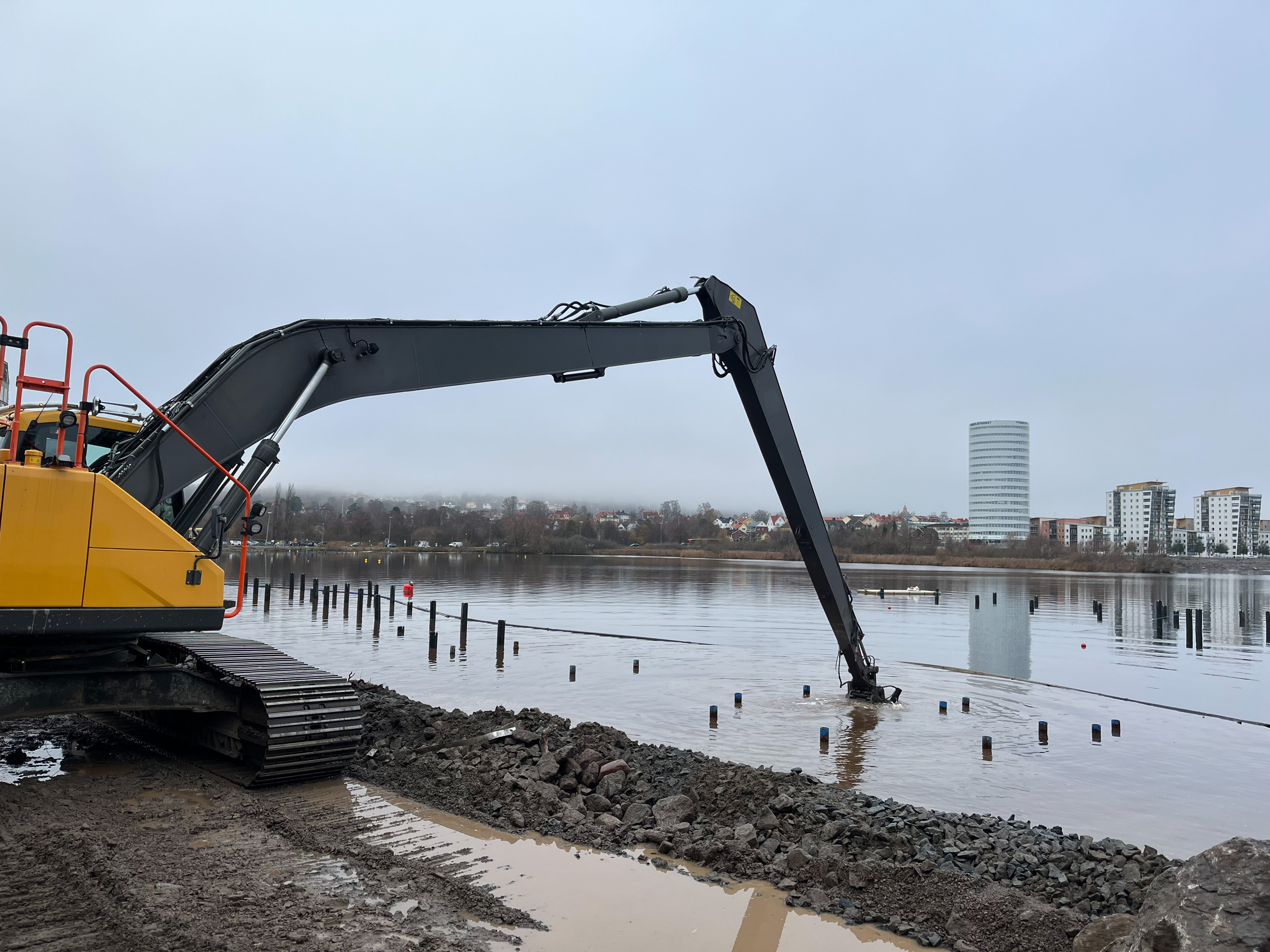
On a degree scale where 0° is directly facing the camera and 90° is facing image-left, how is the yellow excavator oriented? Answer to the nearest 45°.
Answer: approximately 270°

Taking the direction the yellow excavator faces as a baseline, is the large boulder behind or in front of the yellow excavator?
in front
